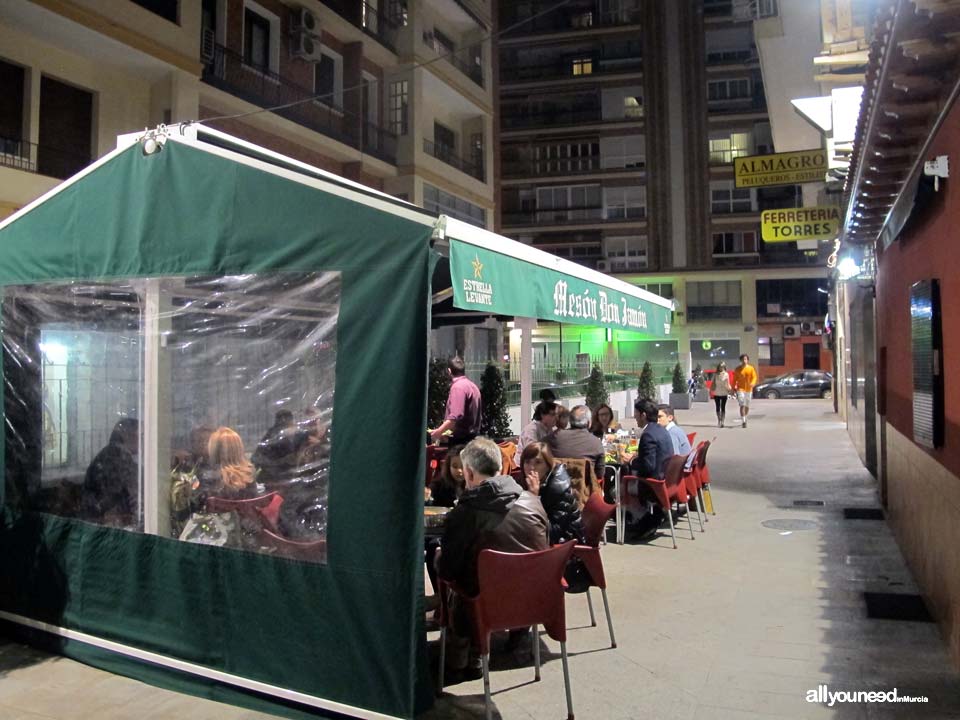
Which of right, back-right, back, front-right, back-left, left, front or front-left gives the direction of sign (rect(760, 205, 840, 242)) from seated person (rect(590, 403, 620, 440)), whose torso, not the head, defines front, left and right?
back-left

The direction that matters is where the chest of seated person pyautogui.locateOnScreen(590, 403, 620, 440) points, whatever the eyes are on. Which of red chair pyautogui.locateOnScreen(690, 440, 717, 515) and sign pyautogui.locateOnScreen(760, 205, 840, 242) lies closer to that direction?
the red chair

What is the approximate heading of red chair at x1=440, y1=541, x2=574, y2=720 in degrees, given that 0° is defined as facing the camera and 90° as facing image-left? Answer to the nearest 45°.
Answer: approximately 135°

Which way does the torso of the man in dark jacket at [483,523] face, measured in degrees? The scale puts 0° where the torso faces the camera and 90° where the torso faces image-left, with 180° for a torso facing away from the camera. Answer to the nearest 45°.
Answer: approximately 135°

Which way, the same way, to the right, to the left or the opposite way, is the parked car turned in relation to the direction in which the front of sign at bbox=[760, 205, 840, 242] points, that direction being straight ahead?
to the right

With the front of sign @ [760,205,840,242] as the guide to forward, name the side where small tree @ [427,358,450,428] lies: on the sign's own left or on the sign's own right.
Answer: on the sign's own right

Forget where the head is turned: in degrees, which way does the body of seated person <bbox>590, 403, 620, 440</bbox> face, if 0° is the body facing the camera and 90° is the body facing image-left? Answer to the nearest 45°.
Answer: approximately 0°

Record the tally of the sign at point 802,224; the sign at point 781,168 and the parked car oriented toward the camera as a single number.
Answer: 2

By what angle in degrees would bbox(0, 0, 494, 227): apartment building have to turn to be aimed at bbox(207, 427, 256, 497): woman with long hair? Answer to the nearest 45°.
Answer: approximately 45° to its right

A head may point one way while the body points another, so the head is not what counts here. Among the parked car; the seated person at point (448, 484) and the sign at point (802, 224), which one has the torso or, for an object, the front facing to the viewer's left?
the parked car

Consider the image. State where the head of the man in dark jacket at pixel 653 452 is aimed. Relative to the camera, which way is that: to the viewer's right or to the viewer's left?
to the viewer's left

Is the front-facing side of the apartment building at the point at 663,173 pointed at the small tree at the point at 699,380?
yes
